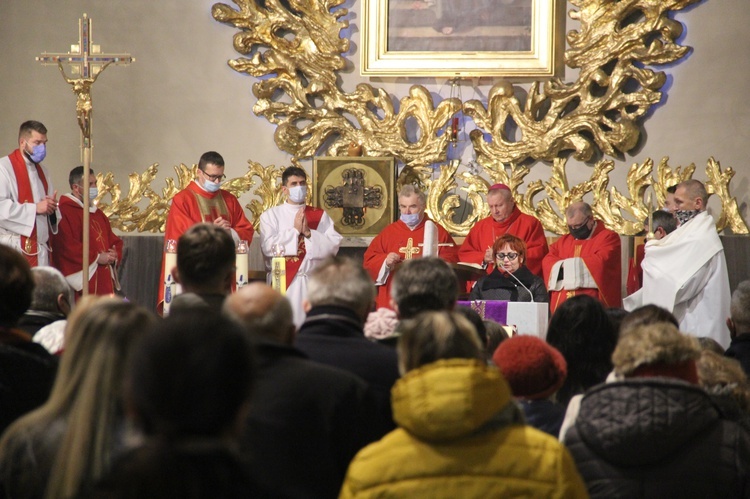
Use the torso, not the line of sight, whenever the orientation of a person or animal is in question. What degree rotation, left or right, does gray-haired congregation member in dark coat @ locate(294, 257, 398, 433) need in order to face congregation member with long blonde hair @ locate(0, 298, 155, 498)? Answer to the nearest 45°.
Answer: approximately 135° to their left

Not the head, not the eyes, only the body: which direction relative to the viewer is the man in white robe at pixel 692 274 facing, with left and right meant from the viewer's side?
facing to the left of the viewer

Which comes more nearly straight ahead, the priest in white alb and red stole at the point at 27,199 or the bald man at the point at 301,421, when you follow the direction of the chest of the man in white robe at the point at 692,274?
the priest in white alb and red stole

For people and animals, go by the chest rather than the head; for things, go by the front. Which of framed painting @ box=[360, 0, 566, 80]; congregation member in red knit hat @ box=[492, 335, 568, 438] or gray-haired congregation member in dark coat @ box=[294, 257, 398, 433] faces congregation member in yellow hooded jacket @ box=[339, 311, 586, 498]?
the framed painting

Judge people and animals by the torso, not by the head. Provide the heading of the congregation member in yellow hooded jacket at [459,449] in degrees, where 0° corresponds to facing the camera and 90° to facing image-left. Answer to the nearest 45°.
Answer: approximately 180°

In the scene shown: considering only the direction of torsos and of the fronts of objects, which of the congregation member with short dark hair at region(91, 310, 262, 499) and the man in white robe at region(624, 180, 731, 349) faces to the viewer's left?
the man in white robe

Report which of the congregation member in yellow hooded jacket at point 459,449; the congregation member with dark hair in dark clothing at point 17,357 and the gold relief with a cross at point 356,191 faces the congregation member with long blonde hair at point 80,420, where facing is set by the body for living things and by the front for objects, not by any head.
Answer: the gold relief with a cross

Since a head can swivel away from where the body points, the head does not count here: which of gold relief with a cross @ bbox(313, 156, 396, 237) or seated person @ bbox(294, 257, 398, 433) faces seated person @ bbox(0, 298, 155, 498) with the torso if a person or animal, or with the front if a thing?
the gold relief with a cross

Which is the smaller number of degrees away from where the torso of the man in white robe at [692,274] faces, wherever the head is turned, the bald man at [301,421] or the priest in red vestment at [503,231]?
the priest in red vestment

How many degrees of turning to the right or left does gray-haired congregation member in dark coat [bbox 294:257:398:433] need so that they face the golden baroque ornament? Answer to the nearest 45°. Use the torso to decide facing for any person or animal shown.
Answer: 0° — they already face it

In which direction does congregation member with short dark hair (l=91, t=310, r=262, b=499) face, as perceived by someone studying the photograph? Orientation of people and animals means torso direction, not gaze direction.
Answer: facing away from the viewer
